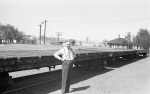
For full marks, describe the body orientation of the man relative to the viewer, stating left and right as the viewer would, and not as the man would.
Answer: facing the viewer and to the right of the viewer
